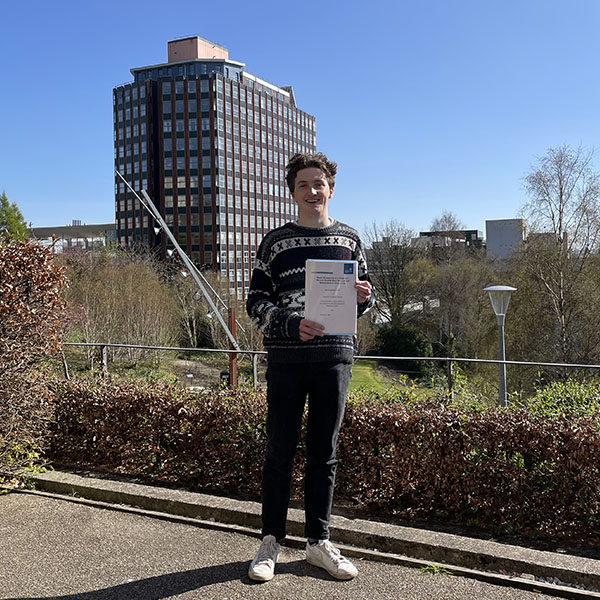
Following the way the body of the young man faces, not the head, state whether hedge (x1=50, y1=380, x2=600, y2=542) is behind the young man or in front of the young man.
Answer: behind

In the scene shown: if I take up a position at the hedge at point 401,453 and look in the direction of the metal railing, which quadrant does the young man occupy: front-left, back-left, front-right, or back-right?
back-left

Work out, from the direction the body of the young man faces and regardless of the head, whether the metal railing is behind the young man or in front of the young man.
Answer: behind

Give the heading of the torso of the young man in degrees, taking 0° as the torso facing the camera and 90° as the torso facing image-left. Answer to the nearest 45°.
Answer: approximately 0°
